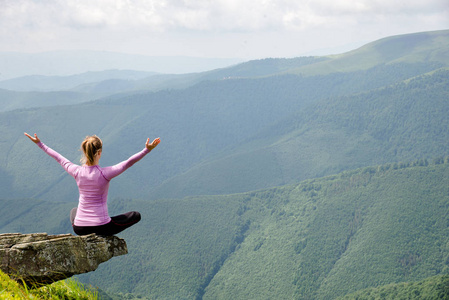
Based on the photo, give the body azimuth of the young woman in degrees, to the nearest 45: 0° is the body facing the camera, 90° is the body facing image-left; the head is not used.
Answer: approximately 225°
